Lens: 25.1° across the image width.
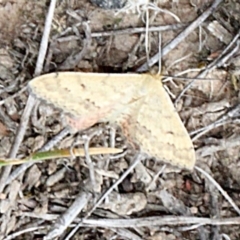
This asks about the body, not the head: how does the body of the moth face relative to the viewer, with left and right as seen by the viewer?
facing away from the viewer and to the right of the viewer

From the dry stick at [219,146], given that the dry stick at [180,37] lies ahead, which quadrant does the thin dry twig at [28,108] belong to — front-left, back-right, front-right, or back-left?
front-left
